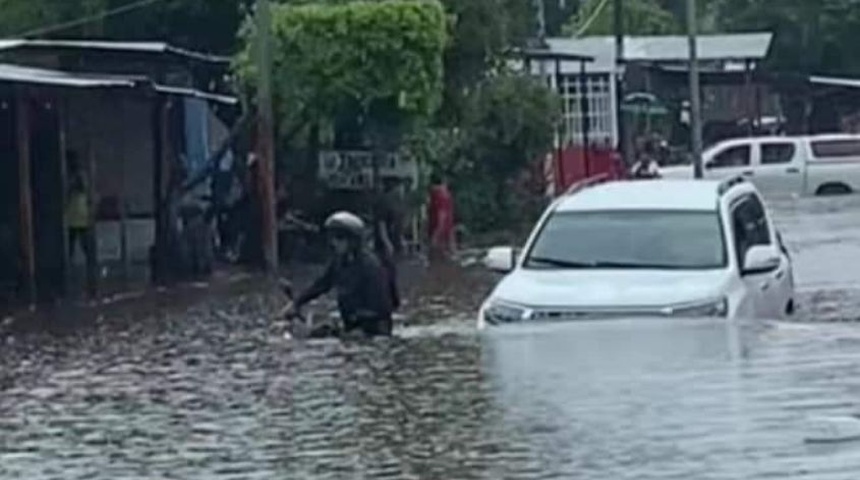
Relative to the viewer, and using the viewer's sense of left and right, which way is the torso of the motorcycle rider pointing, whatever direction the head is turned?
facing the viewer and to the left of the viewer

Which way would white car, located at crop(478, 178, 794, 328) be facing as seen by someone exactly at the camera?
facing the viewer

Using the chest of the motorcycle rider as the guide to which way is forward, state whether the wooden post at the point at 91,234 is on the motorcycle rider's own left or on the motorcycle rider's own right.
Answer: on the motorcycle rider's own right

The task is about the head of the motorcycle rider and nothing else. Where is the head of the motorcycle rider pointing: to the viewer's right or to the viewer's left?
to the viewer's left

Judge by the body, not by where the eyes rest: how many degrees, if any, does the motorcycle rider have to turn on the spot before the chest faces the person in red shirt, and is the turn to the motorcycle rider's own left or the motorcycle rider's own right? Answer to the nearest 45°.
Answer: approximately 135° to the motorcycle rider's own right

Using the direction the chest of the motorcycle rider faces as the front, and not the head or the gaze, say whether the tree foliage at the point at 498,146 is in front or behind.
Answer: behind

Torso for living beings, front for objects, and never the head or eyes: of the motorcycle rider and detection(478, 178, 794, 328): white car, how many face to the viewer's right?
0
